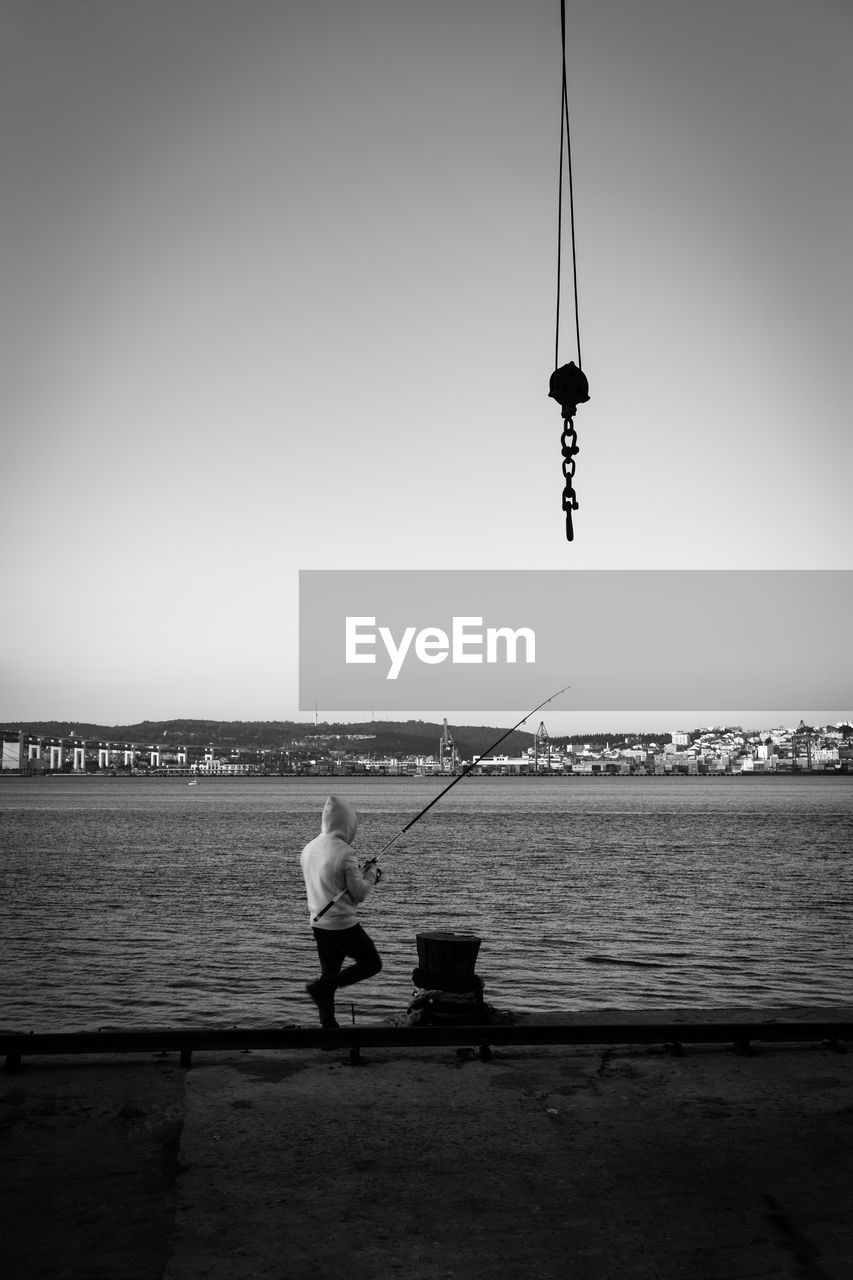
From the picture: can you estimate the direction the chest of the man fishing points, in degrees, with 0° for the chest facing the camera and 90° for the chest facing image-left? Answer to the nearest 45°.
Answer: approximately 225°
